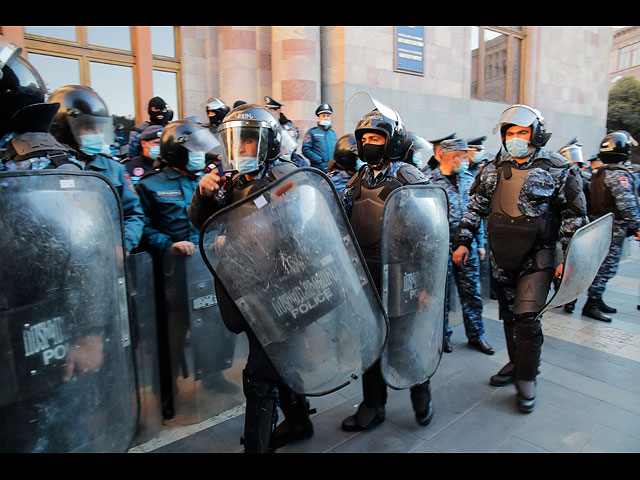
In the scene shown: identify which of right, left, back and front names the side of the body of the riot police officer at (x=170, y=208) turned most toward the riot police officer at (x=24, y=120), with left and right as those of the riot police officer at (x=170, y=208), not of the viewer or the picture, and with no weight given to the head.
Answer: right

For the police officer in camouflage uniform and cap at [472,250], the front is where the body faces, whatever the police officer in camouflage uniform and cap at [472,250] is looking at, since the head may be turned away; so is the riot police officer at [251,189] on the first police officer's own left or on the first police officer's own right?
on the first police officer's own right

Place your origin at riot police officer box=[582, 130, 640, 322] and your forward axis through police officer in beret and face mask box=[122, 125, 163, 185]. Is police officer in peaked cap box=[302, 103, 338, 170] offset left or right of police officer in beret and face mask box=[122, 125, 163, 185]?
right

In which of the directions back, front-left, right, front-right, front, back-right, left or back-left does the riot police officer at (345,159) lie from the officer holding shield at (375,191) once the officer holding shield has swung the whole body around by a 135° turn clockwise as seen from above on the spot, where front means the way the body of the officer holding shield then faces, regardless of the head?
front

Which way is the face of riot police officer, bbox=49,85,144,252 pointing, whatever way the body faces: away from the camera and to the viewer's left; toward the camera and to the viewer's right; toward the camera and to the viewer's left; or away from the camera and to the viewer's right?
toward the camera and to the viewer's right

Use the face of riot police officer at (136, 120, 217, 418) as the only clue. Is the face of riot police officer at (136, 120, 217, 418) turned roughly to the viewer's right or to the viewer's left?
to the viewer's right

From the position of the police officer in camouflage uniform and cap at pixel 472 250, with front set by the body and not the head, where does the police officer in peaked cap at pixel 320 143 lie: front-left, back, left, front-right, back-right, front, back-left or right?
back
